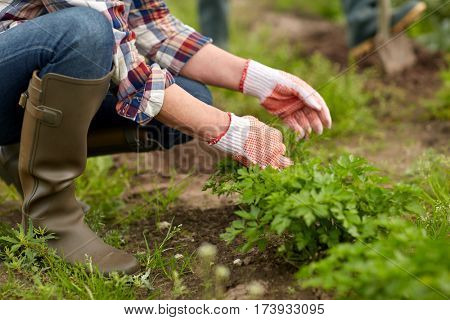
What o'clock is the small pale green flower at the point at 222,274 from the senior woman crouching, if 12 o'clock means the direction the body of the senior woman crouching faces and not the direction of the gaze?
The small pale green flower is roughly at 1 o'clock from the senior woman crouching.

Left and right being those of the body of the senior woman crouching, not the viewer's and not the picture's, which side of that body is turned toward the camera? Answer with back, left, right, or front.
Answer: right

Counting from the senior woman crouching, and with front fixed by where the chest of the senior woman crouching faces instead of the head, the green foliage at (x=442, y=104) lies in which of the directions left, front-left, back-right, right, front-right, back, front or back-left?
front-left

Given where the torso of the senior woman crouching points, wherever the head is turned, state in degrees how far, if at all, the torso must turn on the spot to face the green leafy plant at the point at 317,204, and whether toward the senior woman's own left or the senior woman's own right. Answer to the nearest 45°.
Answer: approximately 45° to the senior woman's own right
